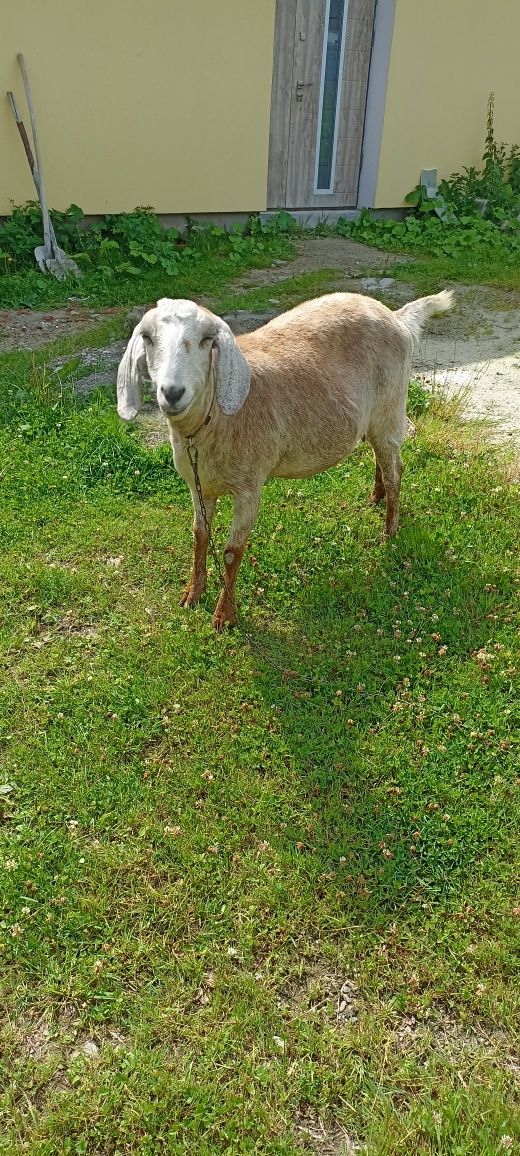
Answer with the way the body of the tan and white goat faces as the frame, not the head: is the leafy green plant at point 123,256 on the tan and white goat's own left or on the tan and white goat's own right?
on the tan and white goat's own right

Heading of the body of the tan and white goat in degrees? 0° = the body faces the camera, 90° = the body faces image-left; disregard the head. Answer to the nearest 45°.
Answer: approximately 45°

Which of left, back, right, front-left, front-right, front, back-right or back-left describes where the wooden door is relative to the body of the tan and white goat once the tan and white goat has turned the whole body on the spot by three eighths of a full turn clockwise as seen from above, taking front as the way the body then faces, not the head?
front

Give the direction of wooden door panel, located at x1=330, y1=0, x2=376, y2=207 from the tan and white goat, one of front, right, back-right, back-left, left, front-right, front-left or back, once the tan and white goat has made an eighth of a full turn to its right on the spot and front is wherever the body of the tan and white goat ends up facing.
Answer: right
